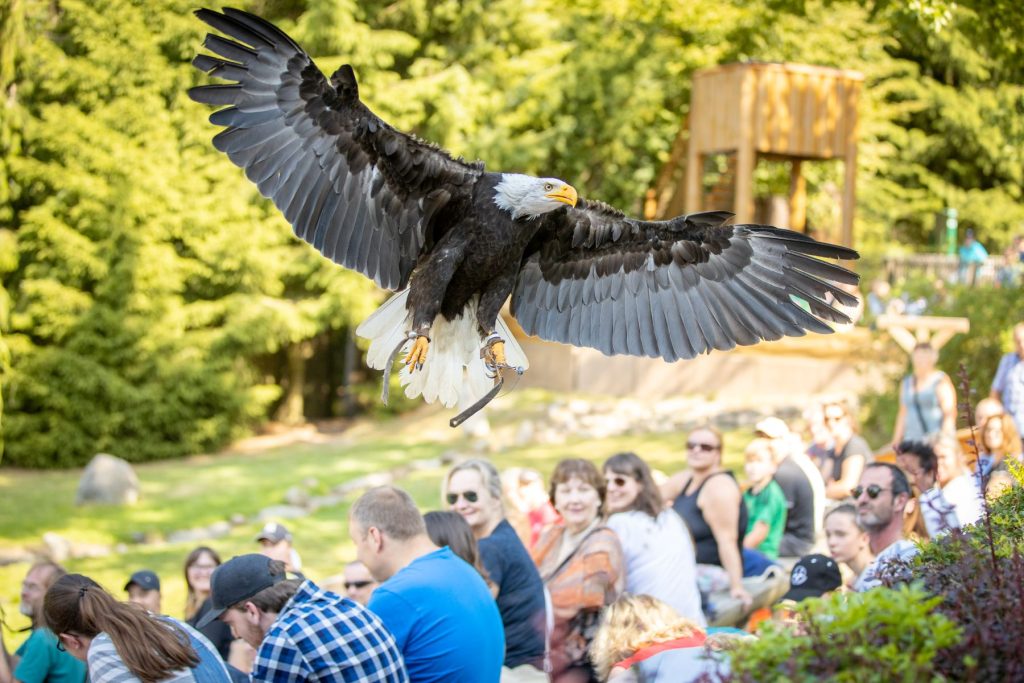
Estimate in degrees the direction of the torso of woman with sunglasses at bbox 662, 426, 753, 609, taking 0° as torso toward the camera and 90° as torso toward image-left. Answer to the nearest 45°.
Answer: approximately 45°

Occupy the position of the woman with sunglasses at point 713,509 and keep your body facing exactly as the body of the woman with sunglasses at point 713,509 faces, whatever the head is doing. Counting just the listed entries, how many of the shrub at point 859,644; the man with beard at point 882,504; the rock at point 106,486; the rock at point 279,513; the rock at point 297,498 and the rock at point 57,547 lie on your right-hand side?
4

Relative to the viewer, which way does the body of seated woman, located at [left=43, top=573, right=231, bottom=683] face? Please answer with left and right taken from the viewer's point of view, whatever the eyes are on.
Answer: facing away from the viewer and to the left of the viewer

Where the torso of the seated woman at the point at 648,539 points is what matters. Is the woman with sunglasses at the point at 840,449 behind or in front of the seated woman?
behind

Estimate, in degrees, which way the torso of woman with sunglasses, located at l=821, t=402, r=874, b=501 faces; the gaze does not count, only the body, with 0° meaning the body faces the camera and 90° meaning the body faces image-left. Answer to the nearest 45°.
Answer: approximately 45°

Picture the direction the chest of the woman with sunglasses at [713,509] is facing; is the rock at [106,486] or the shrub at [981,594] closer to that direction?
the shrub
